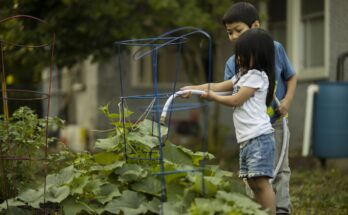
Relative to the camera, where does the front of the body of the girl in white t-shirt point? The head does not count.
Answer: to the viewer's left

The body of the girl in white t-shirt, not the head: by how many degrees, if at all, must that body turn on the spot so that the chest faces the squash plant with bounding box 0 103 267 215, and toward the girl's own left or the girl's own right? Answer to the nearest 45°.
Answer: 0° — they already face it

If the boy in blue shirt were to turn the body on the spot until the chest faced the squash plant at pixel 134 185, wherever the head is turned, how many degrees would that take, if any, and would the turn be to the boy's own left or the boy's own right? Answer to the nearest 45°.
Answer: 0° — they already face it

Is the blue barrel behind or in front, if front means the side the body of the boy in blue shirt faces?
behind

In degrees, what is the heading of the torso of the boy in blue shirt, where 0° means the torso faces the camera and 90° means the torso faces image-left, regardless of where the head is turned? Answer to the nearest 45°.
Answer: approximately 45°

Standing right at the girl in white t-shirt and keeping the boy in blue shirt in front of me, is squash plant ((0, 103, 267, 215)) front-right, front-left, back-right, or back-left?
back-left
